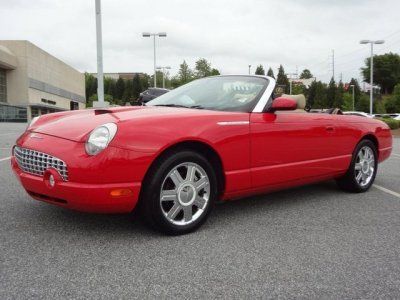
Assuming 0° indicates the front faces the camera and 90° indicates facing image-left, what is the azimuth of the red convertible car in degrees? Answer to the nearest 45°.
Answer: approximately 45°
